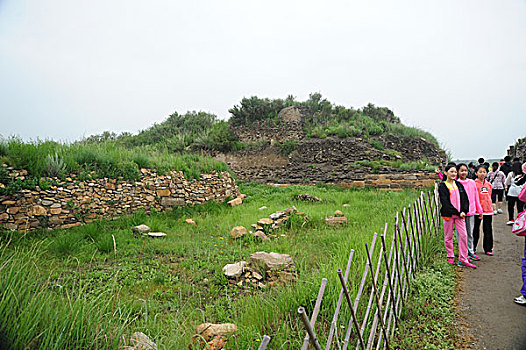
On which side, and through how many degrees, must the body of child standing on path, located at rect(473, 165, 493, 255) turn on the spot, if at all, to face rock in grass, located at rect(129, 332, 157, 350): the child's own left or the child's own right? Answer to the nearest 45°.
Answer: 0° — they already face it

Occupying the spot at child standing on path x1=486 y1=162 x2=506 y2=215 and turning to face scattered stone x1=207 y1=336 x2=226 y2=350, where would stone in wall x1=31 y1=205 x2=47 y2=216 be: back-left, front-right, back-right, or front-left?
front-right

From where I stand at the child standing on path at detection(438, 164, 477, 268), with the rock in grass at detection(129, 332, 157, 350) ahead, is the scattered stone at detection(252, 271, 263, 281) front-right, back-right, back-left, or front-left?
front-right

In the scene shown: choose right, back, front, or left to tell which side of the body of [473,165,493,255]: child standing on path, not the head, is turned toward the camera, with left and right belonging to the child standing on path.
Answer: front

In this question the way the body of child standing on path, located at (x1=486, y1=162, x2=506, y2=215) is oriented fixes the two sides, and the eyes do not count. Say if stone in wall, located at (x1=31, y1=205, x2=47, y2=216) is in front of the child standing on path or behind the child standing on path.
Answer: behind

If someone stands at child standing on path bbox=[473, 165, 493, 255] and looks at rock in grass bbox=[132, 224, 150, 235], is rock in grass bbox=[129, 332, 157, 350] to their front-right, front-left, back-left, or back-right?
front-left

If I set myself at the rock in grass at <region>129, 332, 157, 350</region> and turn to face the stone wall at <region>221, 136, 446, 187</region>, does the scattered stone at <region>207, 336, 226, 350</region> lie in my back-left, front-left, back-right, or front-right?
front-right

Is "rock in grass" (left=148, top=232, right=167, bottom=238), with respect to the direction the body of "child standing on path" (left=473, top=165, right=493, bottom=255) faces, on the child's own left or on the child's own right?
on the child's own right

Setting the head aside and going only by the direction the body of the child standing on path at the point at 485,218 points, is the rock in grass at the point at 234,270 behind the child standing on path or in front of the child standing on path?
in front

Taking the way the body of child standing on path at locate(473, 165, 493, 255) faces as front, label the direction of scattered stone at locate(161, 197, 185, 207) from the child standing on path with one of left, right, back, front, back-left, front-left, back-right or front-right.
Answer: right
